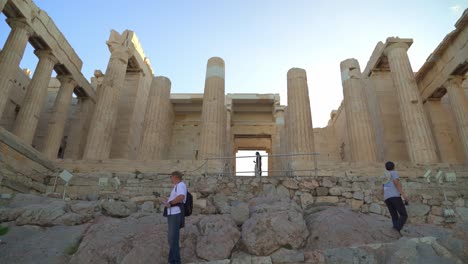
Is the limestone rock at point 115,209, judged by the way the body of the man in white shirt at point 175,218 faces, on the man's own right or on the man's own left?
on the man's own right

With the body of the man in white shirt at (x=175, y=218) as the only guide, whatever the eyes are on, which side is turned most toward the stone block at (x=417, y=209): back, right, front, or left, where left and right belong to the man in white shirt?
back

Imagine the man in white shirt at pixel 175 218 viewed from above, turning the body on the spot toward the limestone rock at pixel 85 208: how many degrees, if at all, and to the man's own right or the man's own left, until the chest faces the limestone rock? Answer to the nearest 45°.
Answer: approximately 45° to the man's own right

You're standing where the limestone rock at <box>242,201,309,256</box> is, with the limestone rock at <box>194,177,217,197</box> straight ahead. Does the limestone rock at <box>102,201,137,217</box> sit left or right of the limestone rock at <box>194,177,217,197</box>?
left

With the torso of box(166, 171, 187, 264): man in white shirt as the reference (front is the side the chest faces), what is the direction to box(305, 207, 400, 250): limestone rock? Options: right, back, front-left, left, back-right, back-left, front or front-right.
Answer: back

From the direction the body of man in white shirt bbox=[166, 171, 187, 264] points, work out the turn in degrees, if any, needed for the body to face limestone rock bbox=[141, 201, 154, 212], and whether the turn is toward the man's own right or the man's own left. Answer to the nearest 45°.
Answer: approximately 90° to the man's own right

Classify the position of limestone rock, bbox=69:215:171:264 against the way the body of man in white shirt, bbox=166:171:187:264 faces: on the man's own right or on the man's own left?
on the man's own right

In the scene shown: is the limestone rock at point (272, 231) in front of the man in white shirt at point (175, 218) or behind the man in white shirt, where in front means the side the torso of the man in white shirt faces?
behind

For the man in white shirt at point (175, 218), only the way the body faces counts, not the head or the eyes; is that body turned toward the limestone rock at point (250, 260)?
no

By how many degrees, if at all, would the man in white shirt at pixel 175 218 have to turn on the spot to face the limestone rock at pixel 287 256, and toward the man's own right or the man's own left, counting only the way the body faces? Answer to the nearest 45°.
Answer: approximately 180°

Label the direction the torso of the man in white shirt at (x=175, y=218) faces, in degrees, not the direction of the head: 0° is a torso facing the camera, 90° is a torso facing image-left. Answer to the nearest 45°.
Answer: approximately 90°

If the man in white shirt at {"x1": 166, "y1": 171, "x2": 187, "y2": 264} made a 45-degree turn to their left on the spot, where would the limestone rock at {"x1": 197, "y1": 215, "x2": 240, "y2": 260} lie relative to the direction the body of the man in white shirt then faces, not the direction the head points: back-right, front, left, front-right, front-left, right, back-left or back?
back
